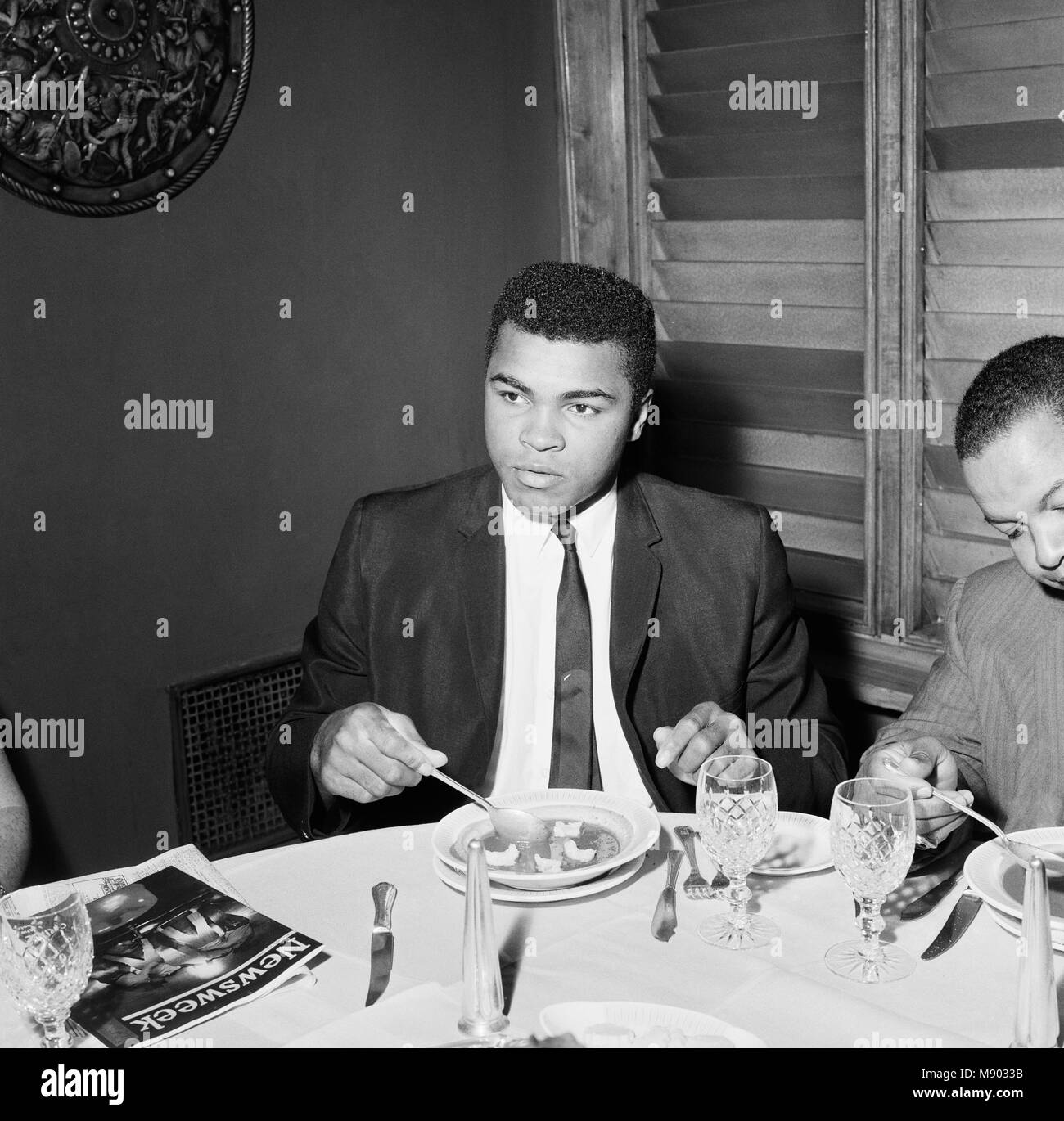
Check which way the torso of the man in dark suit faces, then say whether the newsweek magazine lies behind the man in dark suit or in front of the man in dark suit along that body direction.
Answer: in front

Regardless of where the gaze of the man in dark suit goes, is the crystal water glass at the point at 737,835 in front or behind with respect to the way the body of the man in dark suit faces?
in front

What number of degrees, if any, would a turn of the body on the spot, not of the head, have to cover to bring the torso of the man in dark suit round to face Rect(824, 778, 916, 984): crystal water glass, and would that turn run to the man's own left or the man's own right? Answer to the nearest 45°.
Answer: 0° — they already face it

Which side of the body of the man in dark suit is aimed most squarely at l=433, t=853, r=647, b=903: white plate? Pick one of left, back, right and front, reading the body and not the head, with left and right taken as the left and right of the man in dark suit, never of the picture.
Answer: front

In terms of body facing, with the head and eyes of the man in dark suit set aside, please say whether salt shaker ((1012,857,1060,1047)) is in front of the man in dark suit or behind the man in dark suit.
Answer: in front

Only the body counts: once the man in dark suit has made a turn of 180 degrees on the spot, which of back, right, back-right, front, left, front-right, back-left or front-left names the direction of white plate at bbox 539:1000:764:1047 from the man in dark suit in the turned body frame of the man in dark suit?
back

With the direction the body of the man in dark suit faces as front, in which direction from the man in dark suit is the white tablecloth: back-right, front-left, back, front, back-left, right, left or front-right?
front

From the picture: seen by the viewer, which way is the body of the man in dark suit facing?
toward the camera

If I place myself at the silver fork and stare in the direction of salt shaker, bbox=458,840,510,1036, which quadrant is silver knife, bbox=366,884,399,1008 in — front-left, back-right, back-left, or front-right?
front-right

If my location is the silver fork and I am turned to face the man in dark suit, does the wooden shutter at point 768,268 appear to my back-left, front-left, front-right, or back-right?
front-right

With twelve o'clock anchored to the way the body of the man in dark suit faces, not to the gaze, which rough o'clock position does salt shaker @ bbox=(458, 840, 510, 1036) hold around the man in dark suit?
The salt shaker is roughly at 12 o'clock from the man in dark suit.

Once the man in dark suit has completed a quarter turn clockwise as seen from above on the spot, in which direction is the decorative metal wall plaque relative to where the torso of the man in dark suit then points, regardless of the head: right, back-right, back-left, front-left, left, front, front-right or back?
front-right

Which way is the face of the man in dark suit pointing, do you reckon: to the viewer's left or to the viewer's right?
to the viewer's left

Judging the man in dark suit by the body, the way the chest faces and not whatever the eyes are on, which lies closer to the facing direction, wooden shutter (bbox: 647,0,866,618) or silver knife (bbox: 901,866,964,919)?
the silver knife
